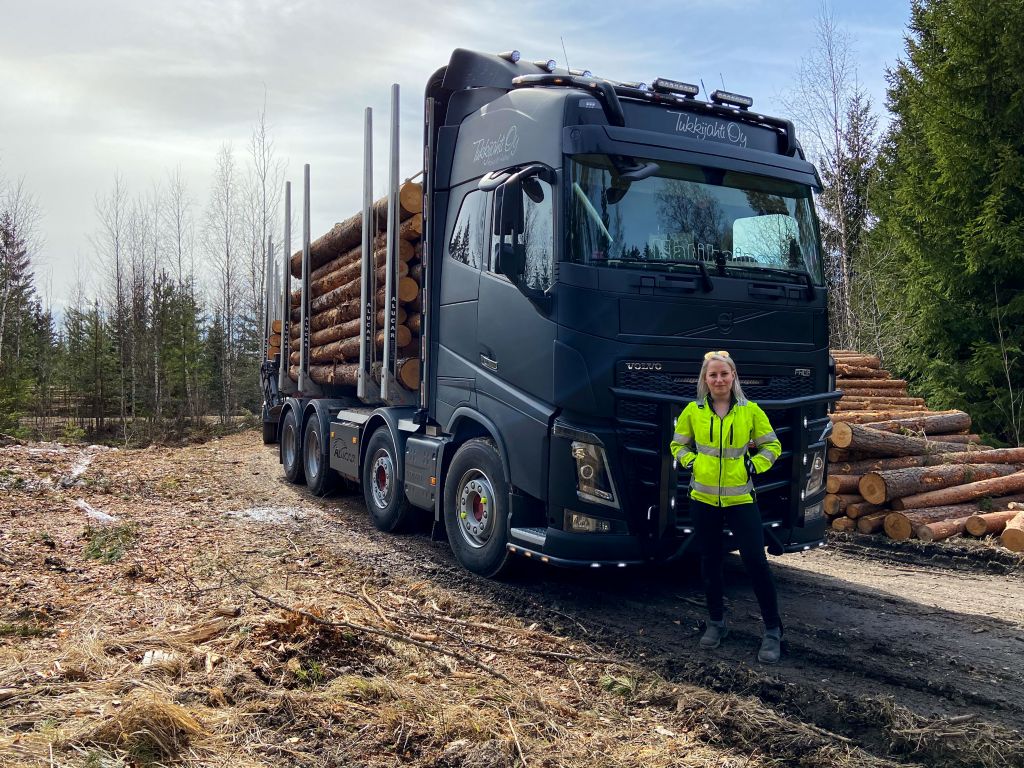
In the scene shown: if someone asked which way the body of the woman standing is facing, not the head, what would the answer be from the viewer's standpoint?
toward the camera

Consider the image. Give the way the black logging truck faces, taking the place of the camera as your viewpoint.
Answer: facing the viewer and to the right of the viewer

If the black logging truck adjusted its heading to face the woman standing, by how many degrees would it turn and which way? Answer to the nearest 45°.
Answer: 0° — it already faces them

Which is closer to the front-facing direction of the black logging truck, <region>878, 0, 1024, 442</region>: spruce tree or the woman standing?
the woman standing

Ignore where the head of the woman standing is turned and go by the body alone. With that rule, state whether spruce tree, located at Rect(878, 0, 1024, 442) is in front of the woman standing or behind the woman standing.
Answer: behind

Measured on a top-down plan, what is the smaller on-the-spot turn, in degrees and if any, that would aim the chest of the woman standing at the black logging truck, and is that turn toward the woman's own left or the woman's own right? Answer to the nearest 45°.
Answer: approximately 135° to the woman's own right

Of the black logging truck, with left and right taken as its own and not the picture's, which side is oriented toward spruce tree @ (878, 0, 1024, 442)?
left

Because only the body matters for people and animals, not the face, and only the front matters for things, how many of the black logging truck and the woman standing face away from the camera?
0
